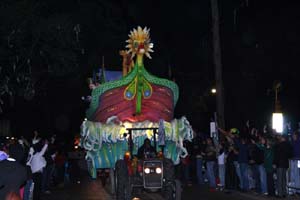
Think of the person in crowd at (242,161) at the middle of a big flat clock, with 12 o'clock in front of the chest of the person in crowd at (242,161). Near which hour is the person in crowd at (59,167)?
the person in crowd at (59,167) is roughly at 1 o'clock from the person in crowd at (242,161).

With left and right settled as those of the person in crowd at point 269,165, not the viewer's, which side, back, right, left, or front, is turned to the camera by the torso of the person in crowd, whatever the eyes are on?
left

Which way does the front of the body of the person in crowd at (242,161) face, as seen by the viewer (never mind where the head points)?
to the viewer's left

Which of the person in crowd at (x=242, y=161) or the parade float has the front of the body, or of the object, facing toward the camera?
the parade float

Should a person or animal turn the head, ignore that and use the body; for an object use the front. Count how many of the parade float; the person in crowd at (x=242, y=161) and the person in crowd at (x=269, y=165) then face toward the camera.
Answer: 1

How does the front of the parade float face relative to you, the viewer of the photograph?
facing the viewer

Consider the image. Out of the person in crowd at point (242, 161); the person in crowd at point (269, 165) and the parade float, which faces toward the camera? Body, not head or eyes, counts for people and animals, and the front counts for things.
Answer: the parade float

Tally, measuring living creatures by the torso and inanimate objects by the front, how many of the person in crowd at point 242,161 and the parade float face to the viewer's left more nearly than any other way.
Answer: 1

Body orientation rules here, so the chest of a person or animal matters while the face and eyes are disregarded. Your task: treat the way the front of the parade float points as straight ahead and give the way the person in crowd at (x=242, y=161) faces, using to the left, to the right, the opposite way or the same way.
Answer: to the right

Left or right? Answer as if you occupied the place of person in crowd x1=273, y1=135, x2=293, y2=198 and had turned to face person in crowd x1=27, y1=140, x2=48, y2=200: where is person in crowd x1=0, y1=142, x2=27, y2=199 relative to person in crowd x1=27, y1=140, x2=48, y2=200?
left

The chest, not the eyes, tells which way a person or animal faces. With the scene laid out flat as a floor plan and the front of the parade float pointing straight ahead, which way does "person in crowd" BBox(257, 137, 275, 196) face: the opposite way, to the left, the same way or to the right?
to the right

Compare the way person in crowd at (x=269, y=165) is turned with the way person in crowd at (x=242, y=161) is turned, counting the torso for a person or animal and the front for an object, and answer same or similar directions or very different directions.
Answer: same or similar directions

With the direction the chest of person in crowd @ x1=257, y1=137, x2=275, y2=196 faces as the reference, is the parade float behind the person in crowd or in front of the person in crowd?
in front

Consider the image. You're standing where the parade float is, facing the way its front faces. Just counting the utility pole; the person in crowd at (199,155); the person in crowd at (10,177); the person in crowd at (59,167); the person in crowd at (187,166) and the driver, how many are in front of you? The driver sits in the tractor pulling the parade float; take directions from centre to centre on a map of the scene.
2

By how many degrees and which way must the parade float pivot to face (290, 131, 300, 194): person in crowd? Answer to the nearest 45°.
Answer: approximately 45° to its left

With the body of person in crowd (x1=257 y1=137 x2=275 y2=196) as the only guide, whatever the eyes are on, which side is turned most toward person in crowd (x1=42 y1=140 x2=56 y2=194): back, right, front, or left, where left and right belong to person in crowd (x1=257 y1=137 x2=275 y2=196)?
front
